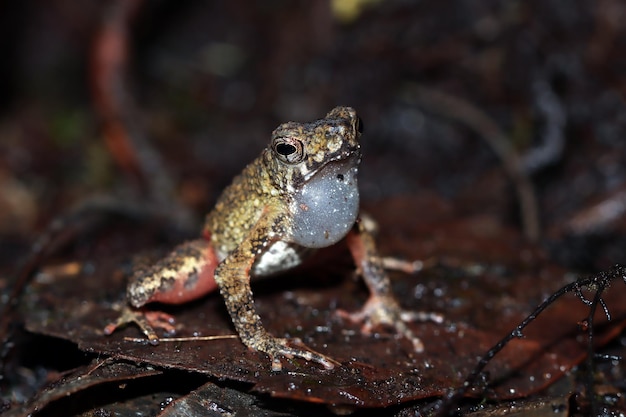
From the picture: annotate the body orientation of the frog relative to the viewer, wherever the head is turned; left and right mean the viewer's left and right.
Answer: facing the viewer and to the right of the viewer

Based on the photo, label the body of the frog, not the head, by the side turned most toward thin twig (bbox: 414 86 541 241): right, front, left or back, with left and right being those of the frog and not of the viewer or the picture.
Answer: left
